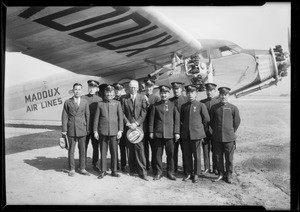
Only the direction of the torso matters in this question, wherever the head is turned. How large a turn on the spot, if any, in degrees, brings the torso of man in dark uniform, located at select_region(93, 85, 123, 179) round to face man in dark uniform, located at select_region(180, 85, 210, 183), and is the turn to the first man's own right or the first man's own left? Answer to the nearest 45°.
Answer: approximately 90° to the first man's own left

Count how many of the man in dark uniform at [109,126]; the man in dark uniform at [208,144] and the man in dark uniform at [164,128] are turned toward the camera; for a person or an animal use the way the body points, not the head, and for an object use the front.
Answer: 3

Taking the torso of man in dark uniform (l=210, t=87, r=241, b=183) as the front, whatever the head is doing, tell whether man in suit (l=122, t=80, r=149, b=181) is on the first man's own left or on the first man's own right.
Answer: on the first man's own right

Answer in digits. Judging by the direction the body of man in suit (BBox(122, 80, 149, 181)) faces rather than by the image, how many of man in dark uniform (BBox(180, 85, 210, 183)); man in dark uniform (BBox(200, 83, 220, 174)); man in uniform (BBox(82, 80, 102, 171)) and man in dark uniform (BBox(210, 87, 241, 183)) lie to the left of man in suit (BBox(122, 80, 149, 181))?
3

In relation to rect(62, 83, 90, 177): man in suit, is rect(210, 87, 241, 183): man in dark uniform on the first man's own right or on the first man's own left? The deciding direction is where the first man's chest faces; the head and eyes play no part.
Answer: on the first man's own left
